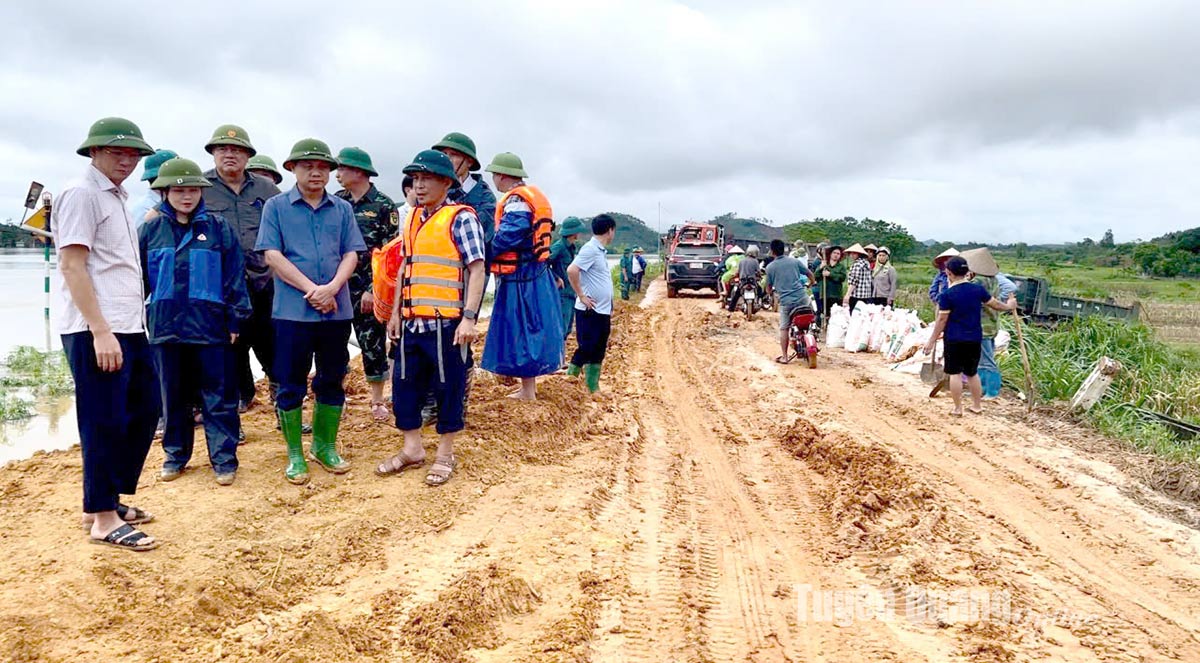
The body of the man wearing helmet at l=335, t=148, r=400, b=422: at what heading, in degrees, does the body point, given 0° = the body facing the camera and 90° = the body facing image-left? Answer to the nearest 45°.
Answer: approximately 45°

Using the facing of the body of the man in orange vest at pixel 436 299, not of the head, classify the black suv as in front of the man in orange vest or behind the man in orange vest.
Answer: behind

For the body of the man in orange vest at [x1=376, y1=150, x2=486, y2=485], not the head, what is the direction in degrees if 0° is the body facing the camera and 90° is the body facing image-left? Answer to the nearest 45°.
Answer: approximately 45°

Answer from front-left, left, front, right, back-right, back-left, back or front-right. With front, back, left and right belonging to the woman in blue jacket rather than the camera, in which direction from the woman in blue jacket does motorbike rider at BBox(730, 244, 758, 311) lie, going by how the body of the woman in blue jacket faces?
back-left

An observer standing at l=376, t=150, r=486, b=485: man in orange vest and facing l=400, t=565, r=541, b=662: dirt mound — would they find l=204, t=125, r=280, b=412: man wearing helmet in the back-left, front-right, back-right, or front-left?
back-right

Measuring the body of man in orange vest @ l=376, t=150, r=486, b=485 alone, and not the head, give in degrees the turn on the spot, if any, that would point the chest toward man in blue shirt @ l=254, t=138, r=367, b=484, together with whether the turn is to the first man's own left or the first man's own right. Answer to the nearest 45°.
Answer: approximately 45° to the first man's own right

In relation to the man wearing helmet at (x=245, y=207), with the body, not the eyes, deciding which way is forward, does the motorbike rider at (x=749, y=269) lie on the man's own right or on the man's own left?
on the man's own left

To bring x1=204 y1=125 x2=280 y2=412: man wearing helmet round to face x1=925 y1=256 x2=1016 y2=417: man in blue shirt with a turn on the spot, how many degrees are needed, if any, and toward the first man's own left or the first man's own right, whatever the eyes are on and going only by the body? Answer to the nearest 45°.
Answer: approximately 90° to the first man's own left

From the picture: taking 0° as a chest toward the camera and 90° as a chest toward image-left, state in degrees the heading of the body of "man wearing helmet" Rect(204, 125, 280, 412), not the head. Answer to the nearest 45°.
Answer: approximately 0°

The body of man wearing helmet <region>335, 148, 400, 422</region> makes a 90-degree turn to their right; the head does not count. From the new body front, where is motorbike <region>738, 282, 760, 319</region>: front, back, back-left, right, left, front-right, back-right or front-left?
right
